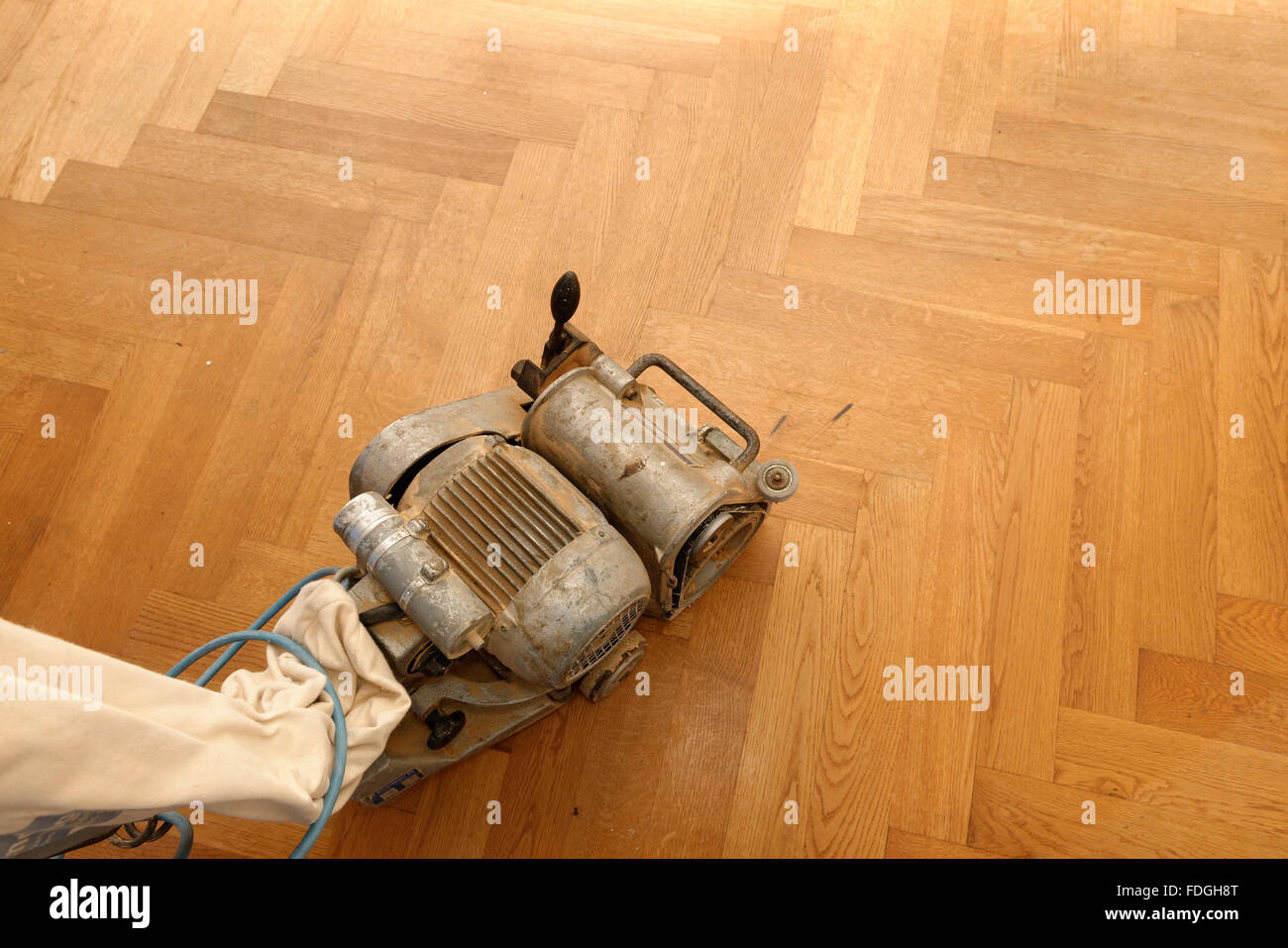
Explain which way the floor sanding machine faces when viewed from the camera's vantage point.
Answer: facing away from the viewer and to the right of the viewer
